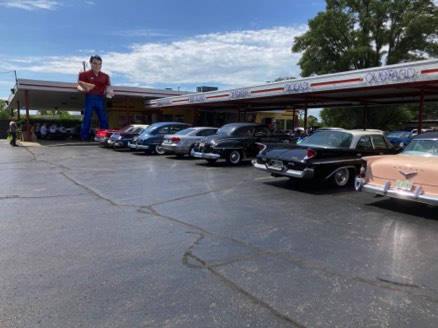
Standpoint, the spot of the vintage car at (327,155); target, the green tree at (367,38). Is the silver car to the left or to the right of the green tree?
left

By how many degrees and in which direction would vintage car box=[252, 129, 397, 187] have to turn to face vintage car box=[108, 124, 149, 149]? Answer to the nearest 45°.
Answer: approximately 90° to its left

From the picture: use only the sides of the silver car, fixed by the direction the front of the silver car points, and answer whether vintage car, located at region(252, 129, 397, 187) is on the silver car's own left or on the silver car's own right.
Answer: on the silver car's own right

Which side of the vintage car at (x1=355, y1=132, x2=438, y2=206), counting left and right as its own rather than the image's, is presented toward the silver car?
left

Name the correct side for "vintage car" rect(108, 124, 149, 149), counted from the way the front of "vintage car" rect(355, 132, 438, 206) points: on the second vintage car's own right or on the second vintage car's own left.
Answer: on the second vintage car's own left

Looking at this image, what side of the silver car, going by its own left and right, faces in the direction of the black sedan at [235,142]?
right
